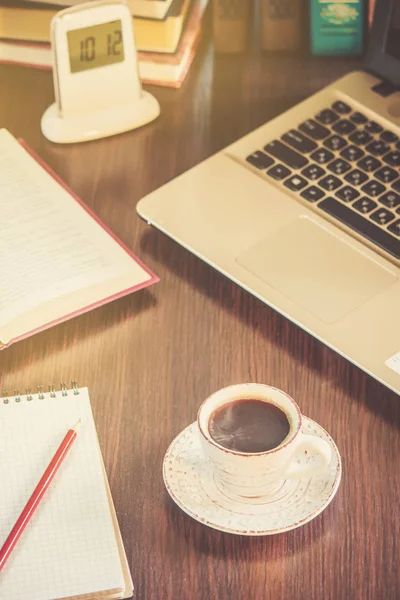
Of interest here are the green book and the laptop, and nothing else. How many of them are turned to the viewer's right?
0

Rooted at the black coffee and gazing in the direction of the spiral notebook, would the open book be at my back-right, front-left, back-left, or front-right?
front-right

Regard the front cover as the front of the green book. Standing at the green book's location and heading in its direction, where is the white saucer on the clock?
The white saucer is roughly at 12 o'clock from the green book.

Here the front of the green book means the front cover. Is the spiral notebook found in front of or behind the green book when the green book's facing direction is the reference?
in front

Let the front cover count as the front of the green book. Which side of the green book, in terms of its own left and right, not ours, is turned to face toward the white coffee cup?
front

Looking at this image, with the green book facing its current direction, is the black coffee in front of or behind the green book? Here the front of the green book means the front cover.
in front

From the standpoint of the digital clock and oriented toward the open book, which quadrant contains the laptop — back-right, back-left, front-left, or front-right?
front-left

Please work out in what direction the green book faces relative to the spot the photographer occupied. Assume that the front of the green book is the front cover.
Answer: facing the viewer
